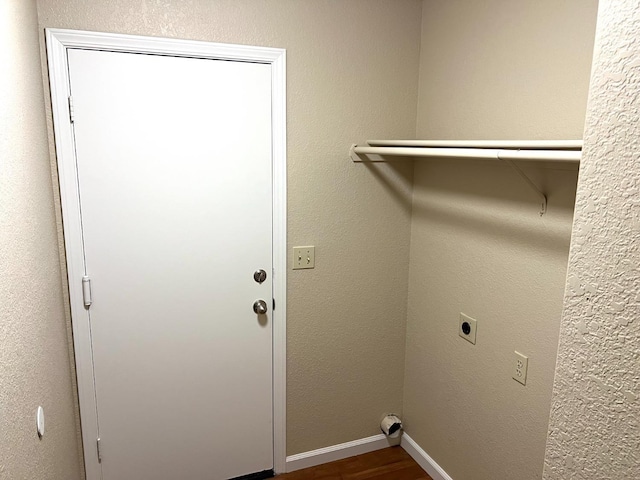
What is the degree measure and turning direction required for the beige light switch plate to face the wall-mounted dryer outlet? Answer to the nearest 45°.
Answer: approximately 90° to its left

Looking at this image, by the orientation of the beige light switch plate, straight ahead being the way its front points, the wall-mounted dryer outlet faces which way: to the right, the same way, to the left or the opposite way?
to the right

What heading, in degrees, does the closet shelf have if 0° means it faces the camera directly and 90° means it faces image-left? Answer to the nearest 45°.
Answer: approximately 45°

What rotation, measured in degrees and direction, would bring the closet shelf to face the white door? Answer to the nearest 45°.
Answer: approximately 45° to its right
